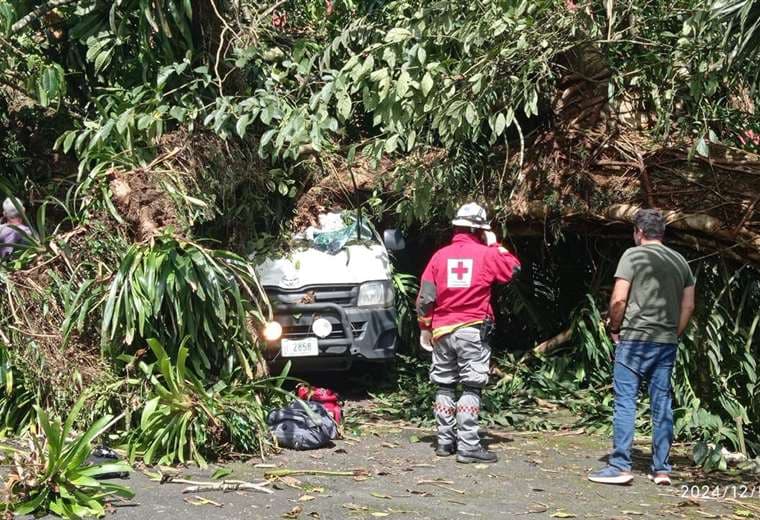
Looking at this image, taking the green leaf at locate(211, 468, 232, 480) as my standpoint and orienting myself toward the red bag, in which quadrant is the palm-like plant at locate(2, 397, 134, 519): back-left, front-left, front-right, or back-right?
back-left

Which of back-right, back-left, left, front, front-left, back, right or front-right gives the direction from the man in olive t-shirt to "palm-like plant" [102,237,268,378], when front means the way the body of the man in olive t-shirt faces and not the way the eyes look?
front-left

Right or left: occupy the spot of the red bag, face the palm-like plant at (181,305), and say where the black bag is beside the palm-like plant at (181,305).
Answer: left

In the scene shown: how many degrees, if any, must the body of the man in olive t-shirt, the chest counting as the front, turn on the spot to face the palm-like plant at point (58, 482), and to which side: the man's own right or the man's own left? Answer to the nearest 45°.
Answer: approximately 90° to the man's own left

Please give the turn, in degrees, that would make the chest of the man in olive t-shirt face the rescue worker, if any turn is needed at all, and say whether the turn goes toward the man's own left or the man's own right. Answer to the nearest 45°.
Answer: approximately 45° to the man's own left

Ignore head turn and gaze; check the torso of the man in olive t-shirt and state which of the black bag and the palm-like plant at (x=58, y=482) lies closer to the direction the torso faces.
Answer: the black bag

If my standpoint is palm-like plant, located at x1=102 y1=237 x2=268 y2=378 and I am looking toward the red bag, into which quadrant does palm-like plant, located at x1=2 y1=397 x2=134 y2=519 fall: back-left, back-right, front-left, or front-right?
front-right

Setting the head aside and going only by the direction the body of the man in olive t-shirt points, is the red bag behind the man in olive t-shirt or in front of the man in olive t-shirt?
in front

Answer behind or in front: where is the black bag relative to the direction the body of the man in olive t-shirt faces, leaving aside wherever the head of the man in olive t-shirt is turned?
in front

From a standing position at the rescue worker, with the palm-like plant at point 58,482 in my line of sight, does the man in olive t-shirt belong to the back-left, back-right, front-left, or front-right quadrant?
back-left

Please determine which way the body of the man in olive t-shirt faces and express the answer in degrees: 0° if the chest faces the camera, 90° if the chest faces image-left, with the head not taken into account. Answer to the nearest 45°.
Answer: approximately 135°
